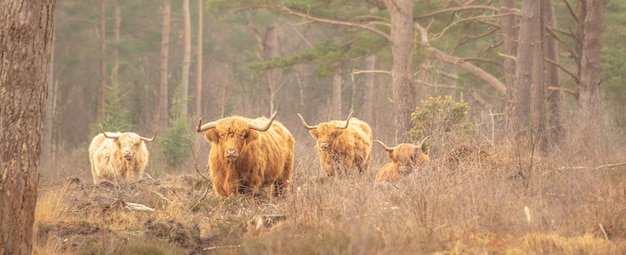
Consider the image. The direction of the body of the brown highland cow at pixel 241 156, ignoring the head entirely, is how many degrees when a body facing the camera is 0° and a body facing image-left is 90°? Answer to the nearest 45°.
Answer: approximately 45°

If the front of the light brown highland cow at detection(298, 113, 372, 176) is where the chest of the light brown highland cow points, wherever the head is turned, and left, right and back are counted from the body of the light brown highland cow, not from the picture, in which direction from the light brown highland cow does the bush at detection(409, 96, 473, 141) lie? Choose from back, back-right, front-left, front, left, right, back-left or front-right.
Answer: back

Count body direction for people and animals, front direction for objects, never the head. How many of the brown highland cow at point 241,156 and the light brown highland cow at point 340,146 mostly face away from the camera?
0

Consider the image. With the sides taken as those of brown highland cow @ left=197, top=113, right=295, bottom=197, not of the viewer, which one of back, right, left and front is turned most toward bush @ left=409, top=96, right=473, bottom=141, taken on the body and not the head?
back

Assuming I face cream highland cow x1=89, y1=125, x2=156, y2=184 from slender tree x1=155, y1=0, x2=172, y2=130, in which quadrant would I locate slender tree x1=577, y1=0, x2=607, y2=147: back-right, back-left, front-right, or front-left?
front-left

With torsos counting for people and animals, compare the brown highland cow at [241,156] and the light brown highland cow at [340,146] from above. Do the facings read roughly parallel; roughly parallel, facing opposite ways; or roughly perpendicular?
roughly parallel

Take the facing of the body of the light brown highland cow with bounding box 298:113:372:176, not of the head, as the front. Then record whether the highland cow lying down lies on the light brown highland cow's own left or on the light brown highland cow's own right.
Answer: on the light brown highland cow's own left

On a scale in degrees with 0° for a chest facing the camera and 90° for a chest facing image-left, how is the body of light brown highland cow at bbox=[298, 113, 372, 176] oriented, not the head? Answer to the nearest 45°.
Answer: approximately 45°

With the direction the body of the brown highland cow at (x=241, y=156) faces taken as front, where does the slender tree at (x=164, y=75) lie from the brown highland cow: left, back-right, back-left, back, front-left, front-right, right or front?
back-right

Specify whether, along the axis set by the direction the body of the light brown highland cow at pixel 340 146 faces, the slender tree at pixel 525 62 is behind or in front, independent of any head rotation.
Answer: behind
